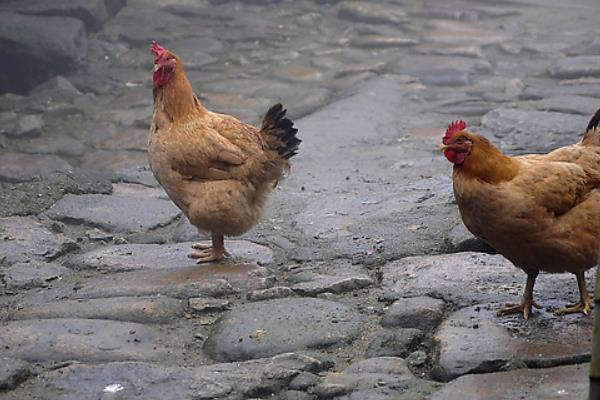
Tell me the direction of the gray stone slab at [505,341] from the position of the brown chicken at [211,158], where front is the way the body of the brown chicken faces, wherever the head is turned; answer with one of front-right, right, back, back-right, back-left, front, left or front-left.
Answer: back-left

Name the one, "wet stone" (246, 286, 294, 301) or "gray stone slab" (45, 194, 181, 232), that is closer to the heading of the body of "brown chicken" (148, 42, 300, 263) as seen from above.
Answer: the gray stone slab

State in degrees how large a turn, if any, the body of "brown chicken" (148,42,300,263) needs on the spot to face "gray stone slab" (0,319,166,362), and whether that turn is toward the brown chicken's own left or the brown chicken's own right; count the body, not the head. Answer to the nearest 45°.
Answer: approximately 45° to the brown chicken's own left

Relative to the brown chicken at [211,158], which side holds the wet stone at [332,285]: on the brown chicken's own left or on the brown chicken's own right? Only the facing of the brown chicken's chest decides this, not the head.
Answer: on the brown chicken's own left

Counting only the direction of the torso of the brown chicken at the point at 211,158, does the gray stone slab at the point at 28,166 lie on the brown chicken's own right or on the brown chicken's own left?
on the brown chicken's own right

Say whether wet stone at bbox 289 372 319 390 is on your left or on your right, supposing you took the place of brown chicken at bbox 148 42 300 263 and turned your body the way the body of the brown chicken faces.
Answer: on your left

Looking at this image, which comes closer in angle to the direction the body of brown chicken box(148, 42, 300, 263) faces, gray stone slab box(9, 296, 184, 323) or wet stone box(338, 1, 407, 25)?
the gray stone slab

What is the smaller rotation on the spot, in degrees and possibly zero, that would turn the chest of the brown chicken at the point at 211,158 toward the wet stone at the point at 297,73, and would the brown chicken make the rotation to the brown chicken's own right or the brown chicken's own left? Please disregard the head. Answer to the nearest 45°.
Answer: approximately 90° to the brown chicken's own right

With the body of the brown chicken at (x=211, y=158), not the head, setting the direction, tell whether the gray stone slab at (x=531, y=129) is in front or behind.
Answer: behind

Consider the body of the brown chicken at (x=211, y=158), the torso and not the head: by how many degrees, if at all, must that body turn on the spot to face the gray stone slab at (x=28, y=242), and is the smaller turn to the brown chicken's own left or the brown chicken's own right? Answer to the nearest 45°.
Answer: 0° — it already faces it

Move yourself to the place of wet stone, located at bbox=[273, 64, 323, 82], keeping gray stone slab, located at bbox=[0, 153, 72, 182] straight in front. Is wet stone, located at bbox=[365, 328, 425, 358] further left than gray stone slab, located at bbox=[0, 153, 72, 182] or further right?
left

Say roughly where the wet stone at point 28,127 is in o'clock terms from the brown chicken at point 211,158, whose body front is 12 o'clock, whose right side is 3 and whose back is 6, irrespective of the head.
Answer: The wet stone is roughly at 2 o'clock from the brown chicken.

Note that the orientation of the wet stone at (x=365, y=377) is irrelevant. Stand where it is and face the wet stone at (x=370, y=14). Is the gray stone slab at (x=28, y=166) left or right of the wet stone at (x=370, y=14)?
left

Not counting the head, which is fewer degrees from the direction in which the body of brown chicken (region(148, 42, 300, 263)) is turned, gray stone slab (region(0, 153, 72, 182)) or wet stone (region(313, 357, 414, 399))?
the gray stone slab

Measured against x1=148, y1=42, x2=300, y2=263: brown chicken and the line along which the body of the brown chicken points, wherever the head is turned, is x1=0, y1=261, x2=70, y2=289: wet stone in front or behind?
in front

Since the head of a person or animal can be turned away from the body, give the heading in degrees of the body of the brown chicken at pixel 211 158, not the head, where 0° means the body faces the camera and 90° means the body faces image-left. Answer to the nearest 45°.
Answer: approximately 90°

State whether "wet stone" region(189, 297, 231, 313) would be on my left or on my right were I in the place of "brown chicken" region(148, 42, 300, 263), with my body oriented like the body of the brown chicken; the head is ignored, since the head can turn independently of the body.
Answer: on my left
